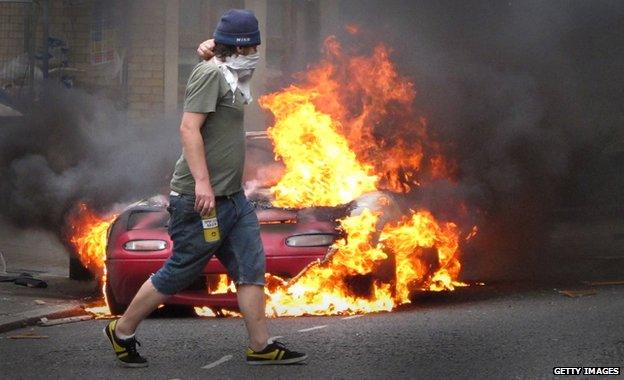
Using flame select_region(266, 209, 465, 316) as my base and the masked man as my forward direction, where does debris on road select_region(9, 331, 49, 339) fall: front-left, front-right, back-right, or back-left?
front-right

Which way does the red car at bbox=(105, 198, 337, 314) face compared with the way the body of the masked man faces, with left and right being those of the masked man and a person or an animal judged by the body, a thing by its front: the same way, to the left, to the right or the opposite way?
to the right
